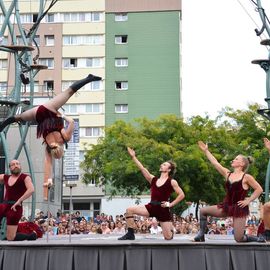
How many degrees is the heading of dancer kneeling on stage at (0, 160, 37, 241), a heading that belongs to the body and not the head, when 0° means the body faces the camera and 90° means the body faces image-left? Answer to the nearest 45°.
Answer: approximately 45°

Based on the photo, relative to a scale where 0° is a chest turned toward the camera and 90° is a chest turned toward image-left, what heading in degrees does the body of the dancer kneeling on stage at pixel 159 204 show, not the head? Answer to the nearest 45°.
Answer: approximately 45°

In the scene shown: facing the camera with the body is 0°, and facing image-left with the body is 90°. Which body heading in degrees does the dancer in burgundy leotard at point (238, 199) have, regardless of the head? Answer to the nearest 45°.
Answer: approximately 45°

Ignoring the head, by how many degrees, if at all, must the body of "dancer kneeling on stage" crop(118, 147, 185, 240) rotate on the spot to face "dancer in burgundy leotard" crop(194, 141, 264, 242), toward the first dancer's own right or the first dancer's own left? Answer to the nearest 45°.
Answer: approximately 90° to the first dancer's own left
